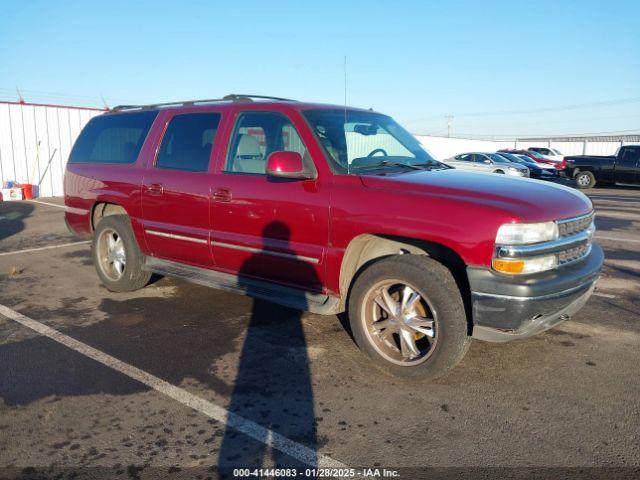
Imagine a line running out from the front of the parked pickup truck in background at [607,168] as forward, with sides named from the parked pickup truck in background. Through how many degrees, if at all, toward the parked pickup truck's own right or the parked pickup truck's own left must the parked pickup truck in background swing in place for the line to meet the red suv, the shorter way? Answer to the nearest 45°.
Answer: approximately 90° to the parked pickup truck's own right

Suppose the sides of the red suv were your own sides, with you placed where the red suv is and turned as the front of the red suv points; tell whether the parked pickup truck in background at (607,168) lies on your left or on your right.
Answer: on your left

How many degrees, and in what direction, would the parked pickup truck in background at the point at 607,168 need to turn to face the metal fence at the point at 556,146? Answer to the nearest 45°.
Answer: approximately 90° to its left

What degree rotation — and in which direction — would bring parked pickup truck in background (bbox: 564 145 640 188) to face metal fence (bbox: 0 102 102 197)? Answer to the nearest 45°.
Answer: approximately 135° to its right

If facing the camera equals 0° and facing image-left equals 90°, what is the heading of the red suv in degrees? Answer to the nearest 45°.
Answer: approximately 315°

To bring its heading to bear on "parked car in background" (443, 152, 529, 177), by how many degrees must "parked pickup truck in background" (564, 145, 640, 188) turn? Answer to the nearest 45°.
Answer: approximately 180°

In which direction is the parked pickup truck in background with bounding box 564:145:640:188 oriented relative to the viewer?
to the viewer's right
